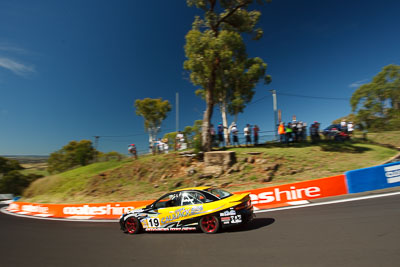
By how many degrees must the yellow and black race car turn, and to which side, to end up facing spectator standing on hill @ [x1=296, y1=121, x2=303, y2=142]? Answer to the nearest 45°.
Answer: approximately 135° to its right

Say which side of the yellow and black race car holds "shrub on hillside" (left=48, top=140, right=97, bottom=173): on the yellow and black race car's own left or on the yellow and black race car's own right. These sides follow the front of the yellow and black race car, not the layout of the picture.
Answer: on the yellow and black race car's own right

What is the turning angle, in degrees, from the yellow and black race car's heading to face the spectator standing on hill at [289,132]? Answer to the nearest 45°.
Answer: approximately 135° to its right

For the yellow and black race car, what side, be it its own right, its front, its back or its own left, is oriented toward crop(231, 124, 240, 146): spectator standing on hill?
right
